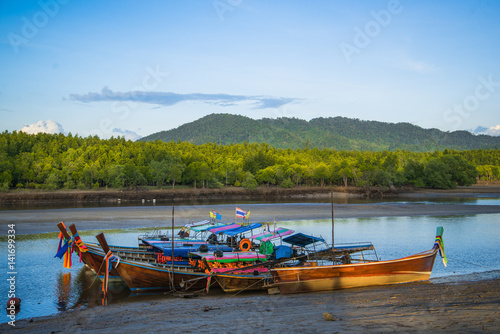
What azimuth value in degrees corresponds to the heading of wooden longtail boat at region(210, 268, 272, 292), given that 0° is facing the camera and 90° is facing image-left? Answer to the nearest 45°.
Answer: approximately 90°

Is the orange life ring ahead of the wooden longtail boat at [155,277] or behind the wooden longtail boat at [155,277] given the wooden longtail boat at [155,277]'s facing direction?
behind

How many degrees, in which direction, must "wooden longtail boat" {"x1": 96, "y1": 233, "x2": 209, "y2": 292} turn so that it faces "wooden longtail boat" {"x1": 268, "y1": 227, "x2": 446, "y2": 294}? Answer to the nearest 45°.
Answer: approximately 180°

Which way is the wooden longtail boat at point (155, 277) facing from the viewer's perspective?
to the viewer's left

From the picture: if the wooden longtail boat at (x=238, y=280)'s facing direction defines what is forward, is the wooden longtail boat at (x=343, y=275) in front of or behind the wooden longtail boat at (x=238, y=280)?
behind

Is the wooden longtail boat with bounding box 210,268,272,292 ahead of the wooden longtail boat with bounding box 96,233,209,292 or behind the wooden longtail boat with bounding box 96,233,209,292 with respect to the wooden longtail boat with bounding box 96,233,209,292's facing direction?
behind

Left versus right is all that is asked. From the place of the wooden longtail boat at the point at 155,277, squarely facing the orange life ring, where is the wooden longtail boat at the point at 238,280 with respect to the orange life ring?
right

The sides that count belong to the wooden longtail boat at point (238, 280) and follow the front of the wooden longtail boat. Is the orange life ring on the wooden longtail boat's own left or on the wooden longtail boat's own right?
on the wooden longtail boat's own right
